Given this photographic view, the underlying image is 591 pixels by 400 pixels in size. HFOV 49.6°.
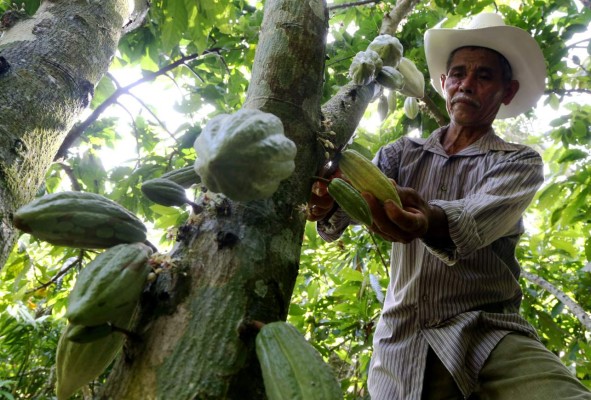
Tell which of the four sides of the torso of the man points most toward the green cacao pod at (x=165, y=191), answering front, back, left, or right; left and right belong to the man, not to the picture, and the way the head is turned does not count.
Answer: front

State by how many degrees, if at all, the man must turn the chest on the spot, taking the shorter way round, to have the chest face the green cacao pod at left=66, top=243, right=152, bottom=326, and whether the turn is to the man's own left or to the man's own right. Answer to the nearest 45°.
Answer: approximately 45° to the man's own left

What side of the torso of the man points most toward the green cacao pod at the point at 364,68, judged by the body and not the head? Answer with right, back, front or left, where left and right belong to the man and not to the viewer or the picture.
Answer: right

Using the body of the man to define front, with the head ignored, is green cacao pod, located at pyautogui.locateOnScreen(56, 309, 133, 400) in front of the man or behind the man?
in front

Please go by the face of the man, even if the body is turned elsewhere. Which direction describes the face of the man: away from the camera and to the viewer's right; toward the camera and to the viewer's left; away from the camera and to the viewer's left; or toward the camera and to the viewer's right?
toward the camera and to the viewer's left

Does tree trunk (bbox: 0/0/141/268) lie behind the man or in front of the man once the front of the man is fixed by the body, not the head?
in front

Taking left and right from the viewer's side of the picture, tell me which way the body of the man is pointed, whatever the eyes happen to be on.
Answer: facing the viewer and to the left of the viewer
